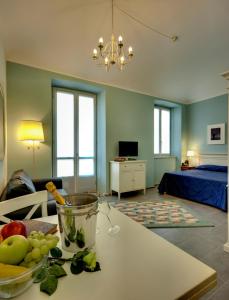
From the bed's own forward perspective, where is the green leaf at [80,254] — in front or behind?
in front

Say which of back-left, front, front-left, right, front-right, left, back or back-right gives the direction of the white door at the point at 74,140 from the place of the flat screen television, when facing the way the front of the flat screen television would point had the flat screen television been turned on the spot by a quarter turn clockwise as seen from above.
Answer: front

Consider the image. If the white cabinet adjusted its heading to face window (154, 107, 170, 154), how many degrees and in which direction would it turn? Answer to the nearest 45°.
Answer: approximately 90° to its left

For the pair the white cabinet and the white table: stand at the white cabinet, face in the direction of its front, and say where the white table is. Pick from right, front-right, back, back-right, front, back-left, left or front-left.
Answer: front-right

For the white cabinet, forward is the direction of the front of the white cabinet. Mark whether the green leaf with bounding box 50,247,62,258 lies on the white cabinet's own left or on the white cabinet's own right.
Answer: on the white cabinet's own right

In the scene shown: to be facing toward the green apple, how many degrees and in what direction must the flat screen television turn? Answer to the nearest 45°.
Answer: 0° — it already faces it

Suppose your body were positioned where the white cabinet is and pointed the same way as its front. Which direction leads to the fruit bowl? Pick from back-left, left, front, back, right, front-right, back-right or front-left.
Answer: front-right

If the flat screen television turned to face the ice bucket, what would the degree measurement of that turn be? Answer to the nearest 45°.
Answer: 0° — it already faces it

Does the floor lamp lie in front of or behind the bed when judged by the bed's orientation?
in front

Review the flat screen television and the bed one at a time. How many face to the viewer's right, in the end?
0

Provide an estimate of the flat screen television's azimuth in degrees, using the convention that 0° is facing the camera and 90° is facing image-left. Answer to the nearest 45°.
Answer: approximately 0°

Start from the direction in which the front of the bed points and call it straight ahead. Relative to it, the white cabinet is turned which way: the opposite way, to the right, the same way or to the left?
to the left

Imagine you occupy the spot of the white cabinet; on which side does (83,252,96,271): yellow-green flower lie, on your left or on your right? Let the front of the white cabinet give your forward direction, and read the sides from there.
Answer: on your right

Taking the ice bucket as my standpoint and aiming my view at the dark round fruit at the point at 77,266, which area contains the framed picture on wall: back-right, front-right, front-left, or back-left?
back-left

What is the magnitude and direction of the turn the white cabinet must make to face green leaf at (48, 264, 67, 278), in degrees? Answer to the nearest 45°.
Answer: approximately 45° to its right

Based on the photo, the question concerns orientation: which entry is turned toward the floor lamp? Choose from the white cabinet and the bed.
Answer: the bed
